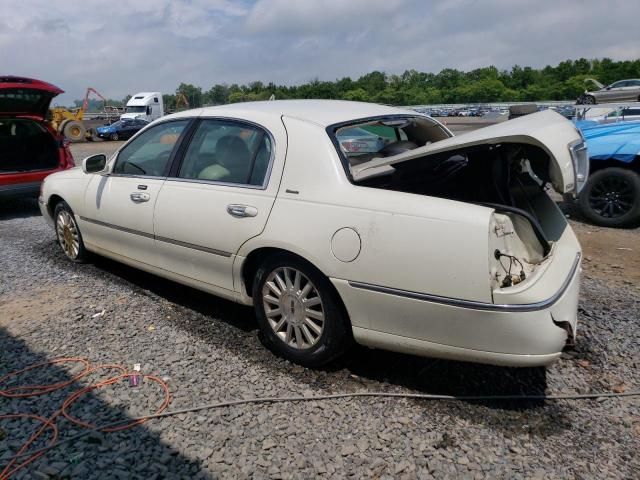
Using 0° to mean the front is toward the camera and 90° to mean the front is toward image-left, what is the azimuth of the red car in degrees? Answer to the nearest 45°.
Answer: approximately 180°

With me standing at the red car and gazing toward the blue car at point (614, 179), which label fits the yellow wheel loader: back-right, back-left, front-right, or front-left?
back-left

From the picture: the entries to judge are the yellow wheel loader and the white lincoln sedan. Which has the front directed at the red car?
the white lincoln sedan

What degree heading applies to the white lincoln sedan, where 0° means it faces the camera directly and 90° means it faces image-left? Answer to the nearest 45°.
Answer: approximately 135°

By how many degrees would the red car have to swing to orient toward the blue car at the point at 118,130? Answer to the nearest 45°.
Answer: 0° — it already faces it

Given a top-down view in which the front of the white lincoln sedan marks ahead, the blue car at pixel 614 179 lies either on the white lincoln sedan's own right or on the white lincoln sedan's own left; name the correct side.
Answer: on the white lincoln sedan's own right
